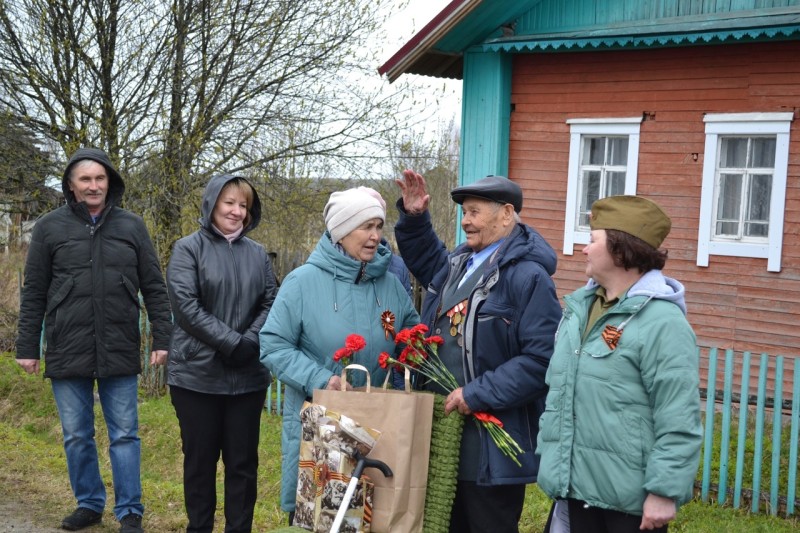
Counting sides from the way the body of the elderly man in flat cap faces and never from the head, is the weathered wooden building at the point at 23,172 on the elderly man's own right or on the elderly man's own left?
on the elderly man's own right

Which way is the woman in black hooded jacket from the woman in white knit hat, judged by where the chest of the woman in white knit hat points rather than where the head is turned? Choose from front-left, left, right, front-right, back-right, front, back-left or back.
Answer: back

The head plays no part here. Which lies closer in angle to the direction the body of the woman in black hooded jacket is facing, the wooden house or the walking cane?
the walking cane

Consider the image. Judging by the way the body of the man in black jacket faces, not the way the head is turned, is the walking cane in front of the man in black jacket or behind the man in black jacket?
in front

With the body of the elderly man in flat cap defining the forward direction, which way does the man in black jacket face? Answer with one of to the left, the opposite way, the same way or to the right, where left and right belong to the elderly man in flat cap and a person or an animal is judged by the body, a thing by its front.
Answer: to the left

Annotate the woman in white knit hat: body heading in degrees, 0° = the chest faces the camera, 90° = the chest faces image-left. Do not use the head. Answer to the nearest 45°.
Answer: approximately 315°

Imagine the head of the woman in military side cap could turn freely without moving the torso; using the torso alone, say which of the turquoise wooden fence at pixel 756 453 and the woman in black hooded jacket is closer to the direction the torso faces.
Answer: the woman in black hooded jacket

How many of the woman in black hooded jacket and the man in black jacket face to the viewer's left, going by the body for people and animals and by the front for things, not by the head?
0

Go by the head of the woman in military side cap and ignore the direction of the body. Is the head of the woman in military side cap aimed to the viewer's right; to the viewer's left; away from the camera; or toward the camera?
to the viewer's left

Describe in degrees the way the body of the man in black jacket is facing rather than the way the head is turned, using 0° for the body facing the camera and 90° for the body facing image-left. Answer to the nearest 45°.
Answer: approximately 0°

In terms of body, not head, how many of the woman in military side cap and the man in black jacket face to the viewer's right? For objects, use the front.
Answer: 0

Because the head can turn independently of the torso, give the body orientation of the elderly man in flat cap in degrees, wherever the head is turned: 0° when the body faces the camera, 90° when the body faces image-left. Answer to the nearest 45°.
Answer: approximately 45°

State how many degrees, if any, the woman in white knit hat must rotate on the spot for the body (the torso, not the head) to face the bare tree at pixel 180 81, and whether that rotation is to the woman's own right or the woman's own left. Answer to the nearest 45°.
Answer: approximately 135° to the woman's own left

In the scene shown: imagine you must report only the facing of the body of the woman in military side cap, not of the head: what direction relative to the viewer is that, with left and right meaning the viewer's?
facing the viewer and to the left of the viewer

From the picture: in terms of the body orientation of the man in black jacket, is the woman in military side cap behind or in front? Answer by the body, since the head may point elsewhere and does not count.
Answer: in front
